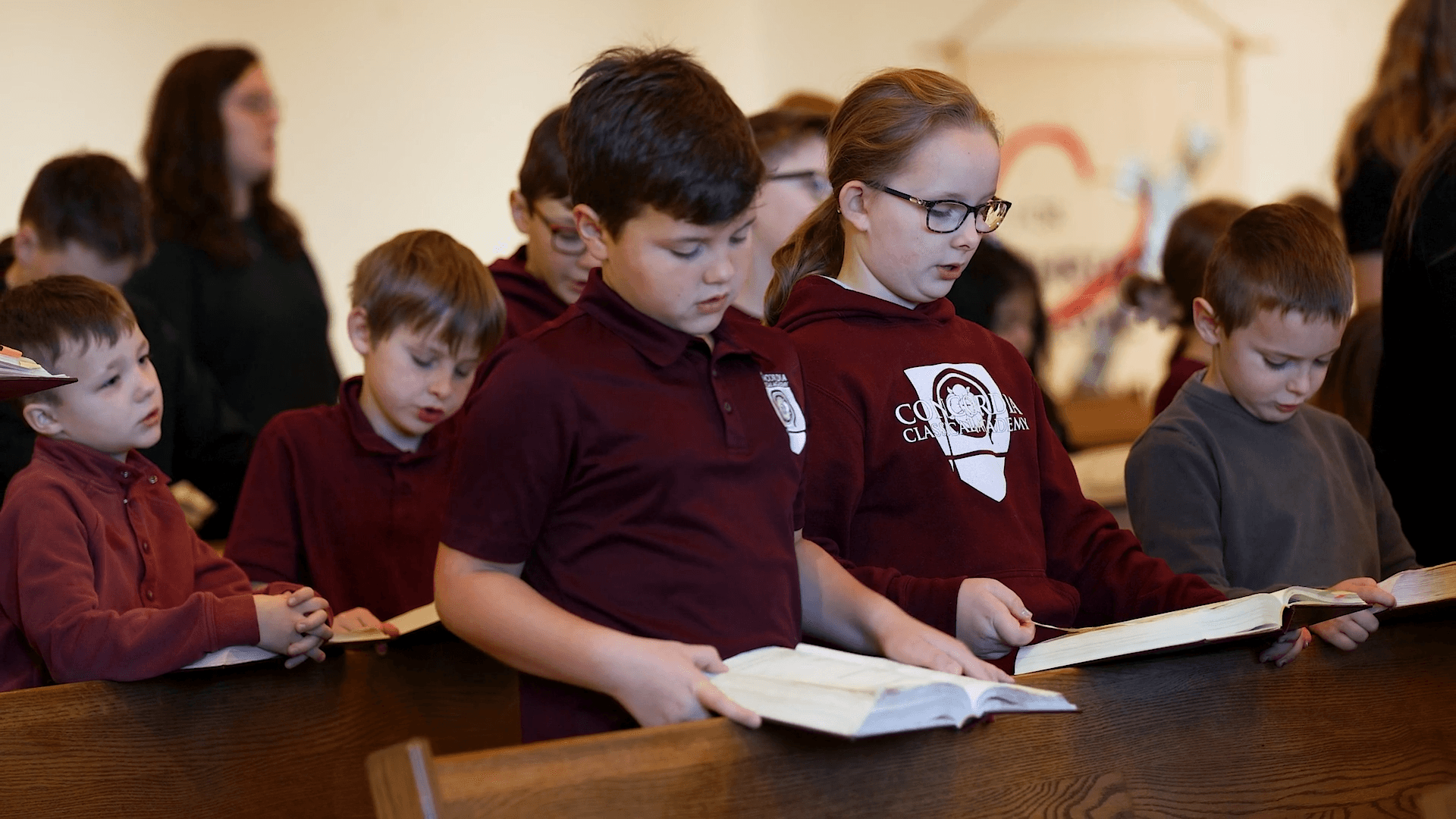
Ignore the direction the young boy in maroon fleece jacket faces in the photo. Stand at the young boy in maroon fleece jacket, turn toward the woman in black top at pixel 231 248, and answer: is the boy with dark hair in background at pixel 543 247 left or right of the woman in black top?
right

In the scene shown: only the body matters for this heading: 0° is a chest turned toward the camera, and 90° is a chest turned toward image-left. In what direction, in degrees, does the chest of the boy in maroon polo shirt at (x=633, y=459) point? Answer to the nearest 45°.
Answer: approximately 315°

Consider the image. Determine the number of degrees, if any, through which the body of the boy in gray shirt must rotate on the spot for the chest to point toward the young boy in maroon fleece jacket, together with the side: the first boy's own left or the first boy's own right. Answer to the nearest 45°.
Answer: approximately 90° to the first boy's own right

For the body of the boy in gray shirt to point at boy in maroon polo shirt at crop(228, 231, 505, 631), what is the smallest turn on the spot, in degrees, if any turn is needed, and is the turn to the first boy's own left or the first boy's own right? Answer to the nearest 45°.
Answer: approximately 135° to the first boy's own right
